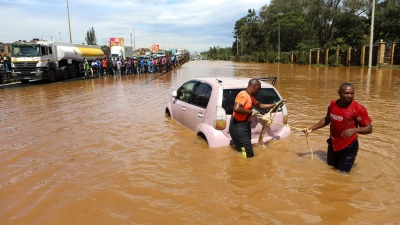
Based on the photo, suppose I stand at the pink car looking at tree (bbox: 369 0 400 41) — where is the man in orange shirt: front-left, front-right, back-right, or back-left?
back-right

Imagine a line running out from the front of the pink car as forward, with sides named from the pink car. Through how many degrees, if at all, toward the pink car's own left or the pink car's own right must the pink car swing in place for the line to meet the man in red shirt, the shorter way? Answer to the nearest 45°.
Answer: approximately 180°

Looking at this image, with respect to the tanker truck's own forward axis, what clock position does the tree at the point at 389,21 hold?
The tree is roughly at 7 o'clock from the tanker truck.

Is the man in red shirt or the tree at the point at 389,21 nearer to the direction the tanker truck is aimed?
the man in red shirt

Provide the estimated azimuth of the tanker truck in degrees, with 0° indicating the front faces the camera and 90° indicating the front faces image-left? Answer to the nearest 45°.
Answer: approximately 45°

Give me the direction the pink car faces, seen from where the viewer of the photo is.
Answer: facing away from the viewer and to the left of the viewer

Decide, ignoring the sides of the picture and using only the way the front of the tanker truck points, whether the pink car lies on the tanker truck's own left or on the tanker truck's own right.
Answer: on the tanker truck's own left

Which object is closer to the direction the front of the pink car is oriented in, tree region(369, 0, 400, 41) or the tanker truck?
the tanker truck

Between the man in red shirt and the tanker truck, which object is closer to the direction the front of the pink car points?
the tanker truck

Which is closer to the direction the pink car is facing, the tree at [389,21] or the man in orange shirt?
the tree

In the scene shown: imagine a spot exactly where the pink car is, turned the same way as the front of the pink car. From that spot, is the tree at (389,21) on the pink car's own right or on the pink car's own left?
on the pink car's own right

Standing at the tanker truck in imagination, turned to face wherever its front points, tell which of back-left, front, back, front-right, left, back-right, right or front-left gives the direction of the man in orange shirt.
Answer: front-left
